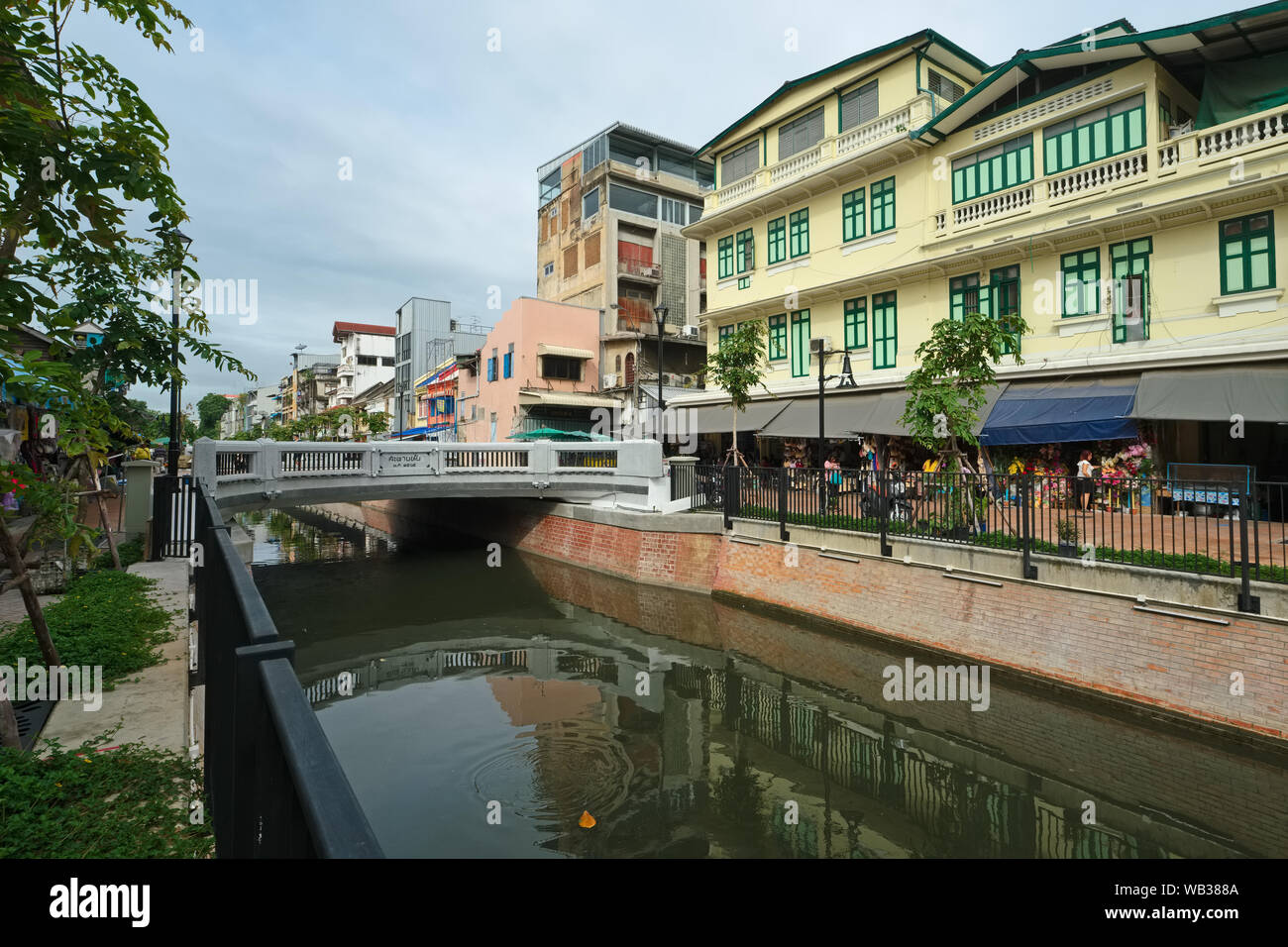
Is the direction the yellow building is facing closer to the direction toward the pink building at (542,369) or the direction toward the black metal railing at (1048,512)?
the black metal railing

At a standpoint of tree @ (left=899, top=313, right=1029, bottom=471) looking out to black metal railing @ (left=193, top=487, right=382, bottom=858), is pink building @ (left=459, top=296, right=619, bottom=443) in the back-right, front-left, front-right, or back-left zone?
back-right

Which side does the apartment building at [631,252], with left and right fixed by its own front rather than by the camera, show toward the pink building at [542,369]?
right

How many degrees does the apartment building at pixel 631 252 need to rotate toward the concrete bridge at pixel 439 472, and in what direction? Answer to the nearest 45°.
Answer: approximately 45° to its right

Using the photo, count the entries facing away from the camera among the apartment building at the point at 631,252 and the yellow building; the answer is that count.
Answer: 0

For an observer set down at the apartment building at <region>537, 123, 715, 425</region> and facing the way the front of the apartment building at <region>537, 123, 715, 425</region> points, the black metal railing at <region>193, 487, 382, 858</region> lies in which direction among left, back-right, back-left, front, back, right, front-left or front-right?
front-right

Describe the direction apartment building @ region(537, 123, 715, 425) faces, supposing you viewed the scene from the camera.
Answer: facing the viewer and to the right of the viewer

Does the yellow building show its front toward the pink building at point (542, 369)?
no

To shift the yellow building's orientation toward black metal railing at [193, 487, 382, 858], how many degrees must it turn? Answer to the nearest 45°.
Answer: approximately 45° to its left

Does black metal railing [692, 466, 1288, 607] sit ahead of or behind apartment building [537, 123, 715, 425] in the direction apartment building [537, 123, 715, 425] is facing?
ahead

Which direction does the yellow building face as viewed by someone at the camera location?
facing the viewer and to the left of the viewer
